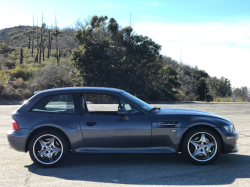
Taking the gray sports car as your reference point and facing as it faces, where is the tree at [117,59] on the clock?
The tree is roughly at 9 o'clock from the gray sports car.

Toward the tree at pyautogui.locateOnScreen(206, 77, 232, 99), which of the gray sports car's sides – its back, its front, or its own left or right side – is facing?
left

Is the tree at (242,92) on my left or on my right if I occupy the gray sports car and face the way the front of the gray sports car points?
on my left

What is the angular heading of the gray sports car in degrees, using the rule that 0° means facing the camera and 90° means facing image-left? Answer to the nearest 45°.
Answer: approximately 270°
